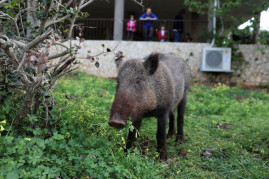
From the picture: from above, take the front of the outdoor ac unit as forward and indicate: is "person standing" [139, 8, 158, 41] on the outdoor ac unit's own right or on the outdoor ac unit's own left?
on the outdoor ac unit's own right

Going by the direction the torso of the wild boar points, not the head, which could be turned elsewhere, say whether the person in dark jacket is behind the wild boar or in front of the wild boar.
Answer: behind

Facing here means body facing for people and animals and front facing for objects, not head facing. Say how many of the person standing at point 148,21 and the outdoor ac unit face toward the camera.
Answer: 2

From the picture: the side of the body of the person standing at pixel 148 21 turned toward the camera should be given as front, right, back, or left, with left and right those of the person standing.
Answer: front

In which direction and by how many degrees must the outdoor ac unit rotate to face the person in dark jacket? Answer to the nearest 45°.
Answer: approximately 135° to its right

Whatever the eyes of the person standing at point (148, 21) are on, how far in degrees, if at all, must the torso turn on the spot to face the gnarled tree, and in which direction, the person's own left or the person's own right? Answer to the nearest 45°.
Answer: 0° — they already face it

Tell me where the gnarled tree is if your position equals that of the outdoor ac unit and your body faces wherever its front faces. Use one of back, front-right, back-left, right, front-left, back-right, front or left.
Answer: front

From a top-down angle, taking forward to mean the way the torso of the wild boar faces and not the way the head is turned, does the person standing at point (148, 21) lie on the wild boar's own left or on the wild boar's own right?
on the wild boar's own right

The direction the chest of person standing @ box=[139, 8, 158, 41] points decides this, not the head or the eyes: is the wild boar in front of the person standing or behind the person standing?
in front

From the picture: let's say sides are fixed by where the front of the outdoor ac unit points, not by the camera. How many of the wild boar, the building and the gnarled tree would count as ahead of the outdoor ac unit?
2

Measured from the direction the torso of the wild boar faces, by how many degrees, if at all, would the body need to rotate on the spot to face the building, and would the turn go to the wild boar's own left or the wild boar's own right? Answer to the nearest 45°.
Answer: approximately 135° to the wild boar's own right

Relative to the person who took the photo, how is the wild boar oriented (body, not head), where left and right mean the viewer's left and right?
facing the viewer and to the left of the viewer

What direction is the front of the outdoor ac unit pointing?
toward the camera
